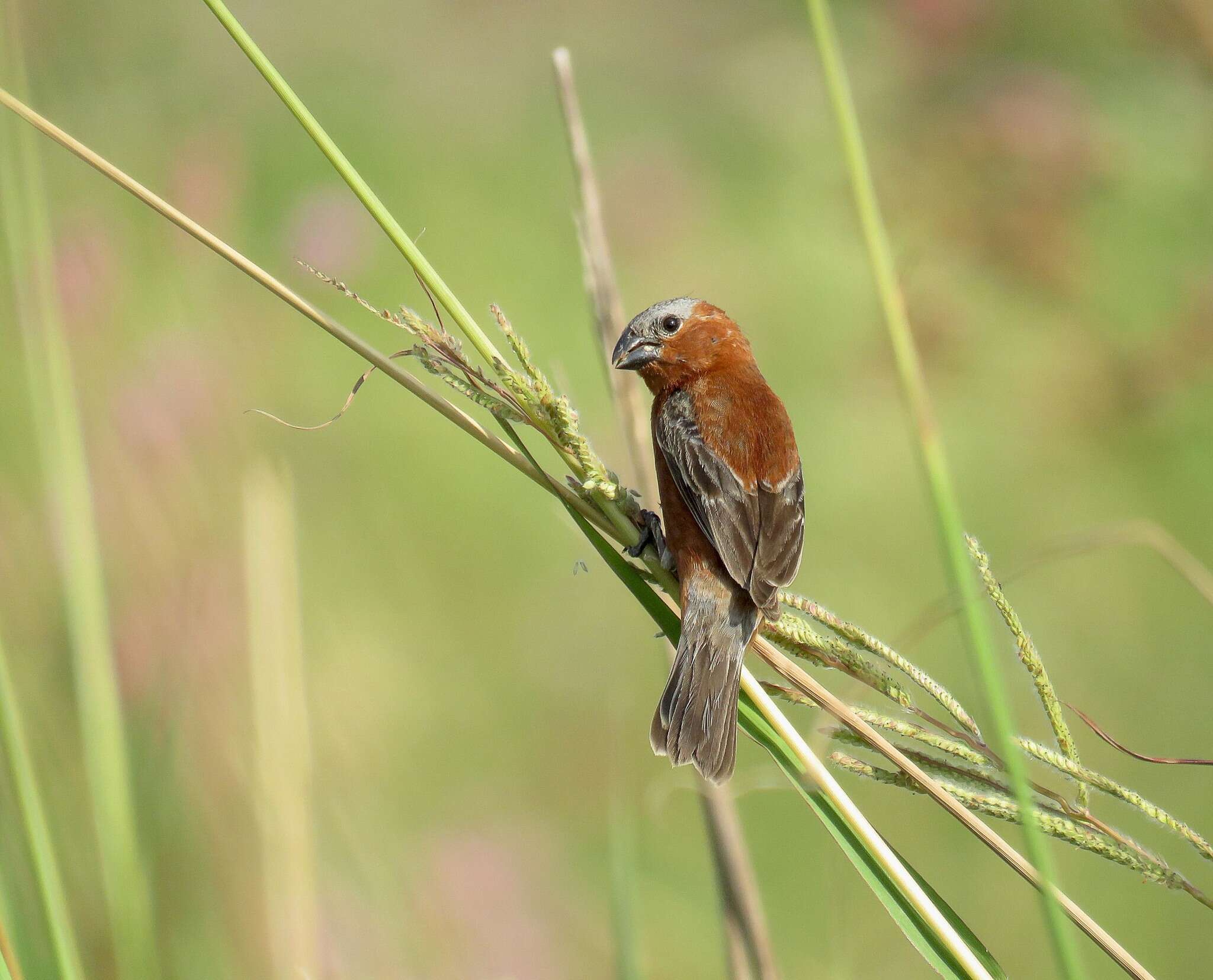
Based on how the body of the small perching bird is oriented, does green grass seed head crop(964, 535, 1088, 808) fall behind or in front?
behind

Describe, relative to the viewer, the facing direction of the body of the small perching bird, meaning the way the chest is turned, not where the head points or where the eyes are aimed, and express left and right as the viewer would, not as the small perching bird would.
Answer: facing away from the viewer and to the left of the viewer

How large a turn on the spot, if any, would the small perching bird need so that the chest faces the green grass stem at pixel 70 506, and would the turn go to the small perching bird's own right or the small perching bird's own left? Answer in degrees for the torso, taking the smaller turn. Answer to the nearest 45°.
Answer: approximately 90° to the small perching bird's own left

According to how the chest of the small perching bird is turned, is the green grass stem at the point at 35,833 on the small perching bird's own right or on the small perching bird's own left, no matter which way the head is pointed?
on the small perching bird's own left
